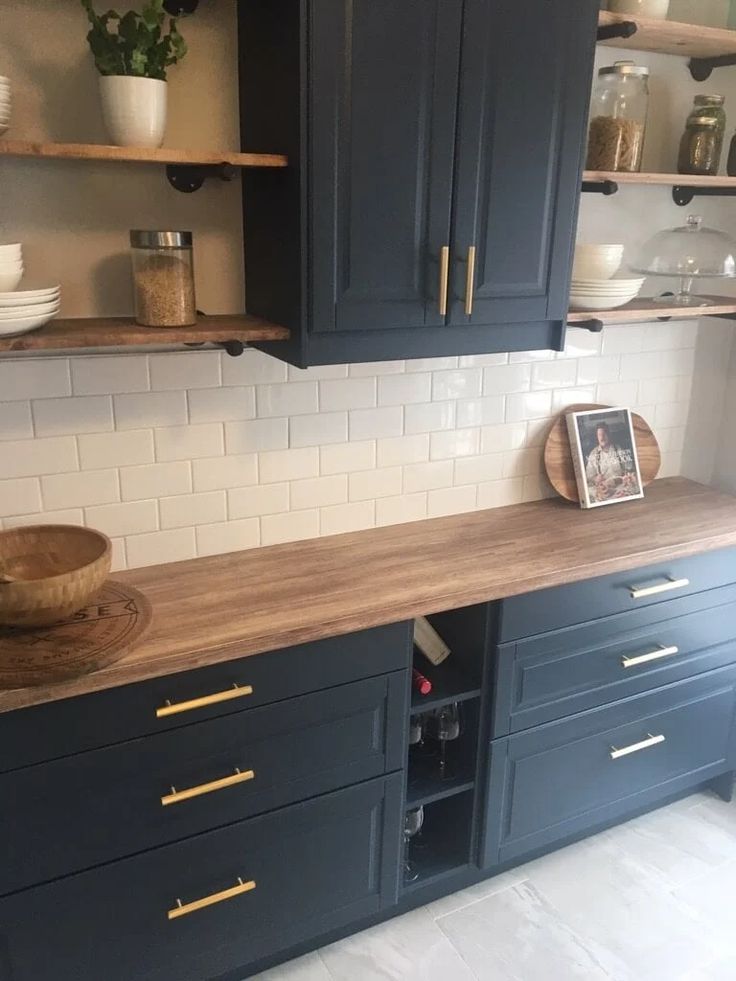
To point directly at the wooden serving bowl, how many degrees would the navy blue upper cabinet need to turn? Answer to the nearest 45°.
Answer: approximately 90° to its right

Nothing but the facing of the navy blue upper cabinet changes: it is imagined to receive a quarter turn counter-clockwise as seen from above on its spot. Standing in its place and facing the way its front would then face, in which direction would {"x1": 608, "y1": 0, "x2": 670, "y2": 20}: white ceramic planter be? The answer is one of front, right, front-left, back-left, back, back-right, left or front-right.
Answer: front

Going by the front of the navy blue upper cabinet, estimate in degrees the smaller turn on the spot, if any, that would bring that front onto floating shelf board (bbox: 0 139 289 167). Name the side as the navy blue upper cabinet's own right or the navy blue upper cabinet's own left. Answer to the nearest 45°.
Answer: approximately 90° to the navy blue upper cabinet's own right

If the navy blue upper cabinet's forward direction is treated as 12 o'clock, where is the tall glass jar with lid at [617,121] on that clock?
The tall glass jar with lid is roughly at 9 o'clock from the navy blue upper cabinet.

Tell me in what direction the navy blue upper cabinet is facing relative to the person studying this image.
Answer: facing the viewer and to the right of the viewer

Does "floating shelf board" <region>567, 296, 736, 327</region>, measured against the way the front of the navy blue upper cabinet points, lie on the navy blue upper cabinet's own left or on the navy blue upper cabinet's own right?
on the navy blue upper cabinet's own left

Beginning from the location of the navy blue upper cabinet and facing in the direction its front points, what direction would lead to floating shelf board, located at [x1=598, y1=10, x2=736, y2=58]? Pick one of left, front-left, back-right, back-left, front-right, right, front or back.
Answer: left

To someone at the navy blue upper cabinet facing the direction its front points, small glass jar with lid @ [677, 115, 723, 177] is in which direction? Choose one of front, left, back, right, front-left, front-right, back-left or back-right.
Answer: left

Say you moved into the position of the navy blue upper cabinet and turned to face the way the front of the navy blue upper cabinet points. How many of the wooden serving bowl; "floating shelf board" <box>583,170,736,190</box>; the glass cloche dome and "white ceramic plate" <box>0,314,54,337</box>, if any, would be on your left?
2
